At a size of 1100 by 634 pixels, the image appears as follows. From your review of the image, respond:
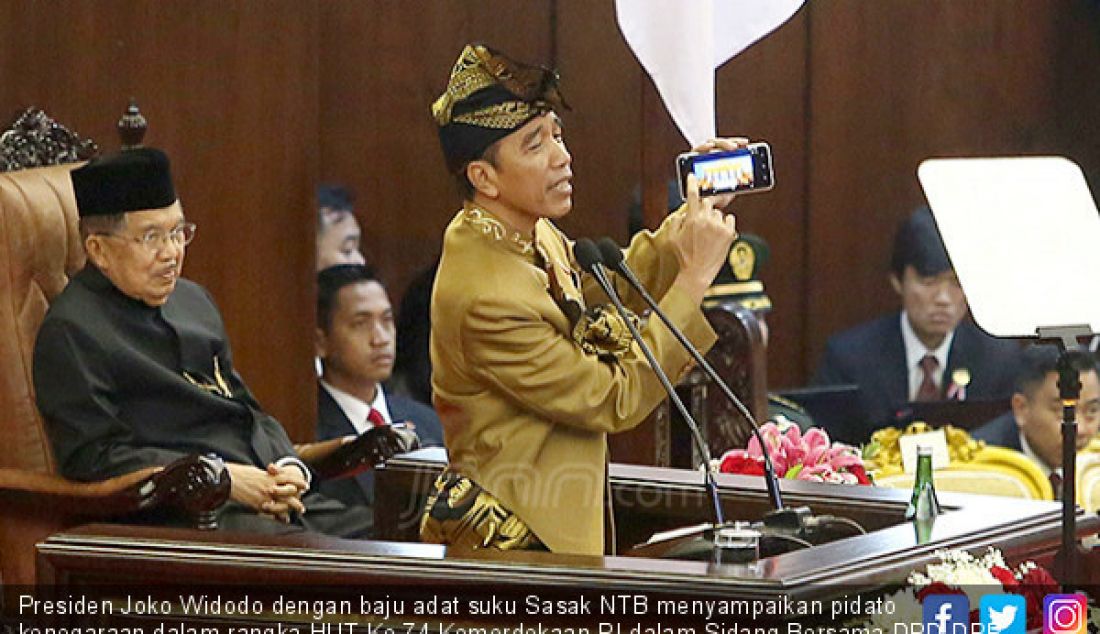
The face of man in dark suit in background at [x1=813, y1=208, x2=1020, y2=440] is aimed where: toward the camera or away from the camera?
toward the camera

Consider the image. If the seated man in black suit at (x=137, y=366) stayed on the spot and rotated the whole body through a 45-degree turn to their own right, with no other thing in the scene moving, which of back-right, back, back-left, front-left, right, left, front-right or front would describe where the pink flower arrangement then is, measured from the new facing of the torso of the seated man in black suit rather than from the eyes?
left

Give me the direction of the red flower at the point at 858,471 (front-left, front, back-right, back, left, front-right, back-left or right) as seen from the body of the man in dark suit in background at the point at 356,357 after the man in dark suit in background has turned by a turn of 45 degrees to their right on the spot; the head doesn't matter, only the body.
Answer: front-left

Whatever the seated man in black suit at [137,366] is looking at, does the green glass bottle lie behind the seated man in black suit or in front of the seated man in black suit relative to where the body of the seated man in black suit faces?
in front

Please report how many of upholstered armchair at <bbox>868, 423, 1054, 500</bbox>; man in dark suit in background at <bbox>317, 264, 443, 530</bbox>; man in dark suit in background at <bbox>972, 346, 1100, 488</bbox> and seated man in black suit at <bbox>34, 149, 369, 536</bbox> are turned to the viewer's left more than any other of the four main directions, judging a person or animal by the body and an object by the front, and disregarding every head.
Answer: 0

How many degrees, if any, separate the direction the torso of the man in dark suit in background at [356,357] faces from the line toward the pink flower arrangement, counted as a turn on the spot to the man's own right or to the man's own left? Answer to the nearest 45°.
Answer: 0° — they already face it

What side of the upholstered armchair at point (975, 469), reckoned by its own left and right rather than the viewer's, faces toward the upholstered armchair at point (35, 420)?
right

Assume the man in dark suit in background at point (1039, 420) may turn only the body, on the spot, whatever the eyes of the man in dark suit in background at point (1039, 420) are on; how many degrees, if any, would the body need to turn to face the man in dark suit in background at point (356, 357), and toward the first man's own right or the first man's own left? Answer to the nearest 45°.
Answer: approximately 90° to the first man's own right

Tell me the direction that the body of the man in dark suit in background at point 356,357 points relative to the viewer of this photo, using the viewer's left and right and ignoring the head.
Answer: facing the viewer and to the right of the viewer

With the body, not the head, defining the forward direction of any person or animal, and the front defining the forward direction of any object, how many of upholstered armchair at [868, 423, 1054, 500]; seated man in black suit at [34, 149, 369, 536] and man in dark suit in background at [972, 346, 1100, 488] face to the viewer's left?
0

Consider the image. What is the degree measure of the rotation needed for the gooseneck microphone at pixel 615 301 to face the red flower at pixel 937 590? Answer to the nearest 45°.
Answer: approximately 180°
